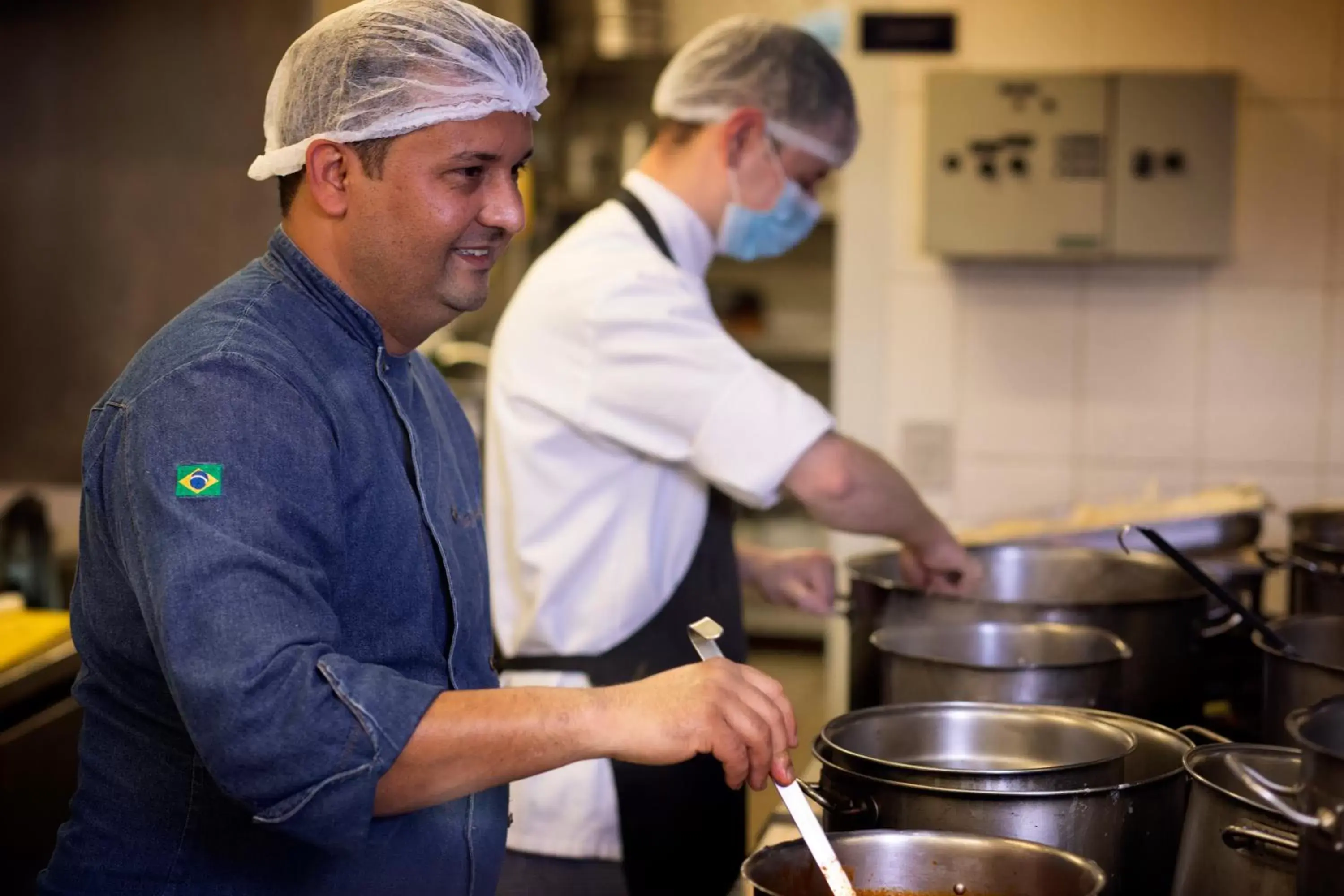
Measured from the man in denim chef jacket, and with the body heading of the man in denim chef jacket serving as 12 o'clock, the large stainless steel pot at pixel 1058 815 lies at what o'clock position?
The large stainless steel pot is roughly at 11 o'clock from the man in denim chef jacket.

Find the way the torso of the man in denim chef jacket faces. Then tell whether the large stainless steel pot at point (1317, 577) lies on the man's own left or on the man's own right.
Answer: on the man's own left

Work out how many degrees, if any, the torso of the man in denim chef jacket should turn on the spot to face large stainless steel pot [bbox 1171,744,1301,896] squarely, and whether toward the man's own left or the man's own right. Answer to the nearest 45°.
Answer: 0° — they already face it

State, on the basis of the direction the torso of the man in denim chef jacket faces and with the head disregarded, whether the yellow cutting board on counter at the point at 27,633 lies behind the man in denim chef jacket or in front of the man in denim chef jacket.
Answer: behind

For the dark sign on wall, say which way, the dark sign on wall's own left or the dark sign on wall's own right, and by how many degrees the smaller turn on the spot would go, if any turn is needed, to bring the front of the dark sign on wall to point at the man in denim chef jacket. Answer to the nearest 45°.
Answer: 0° — it already faces them

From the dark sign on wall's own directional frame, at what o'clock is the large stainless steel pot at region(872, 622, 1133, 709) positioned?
The large stainless steel pot is roughly at 12 o'clock from the dark sign on wall.

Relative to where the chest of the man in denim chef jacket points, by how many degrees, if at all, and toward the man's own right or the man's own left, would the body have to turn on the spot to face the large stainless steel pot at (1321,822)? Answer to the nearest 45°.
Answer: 0° — they already face it

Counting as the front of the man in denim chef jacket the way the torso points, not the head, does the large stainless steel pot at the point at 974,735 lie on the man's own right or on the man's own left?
on the man's own left

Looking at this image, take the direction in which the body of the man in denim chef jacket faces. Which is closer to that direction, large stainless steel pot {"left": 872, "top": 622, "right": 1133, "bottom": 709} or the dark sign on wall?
the large stainless steel pot

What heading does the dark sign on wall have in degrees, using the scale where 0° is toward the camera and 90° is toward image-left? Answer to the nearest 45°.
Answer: approximately 0°
